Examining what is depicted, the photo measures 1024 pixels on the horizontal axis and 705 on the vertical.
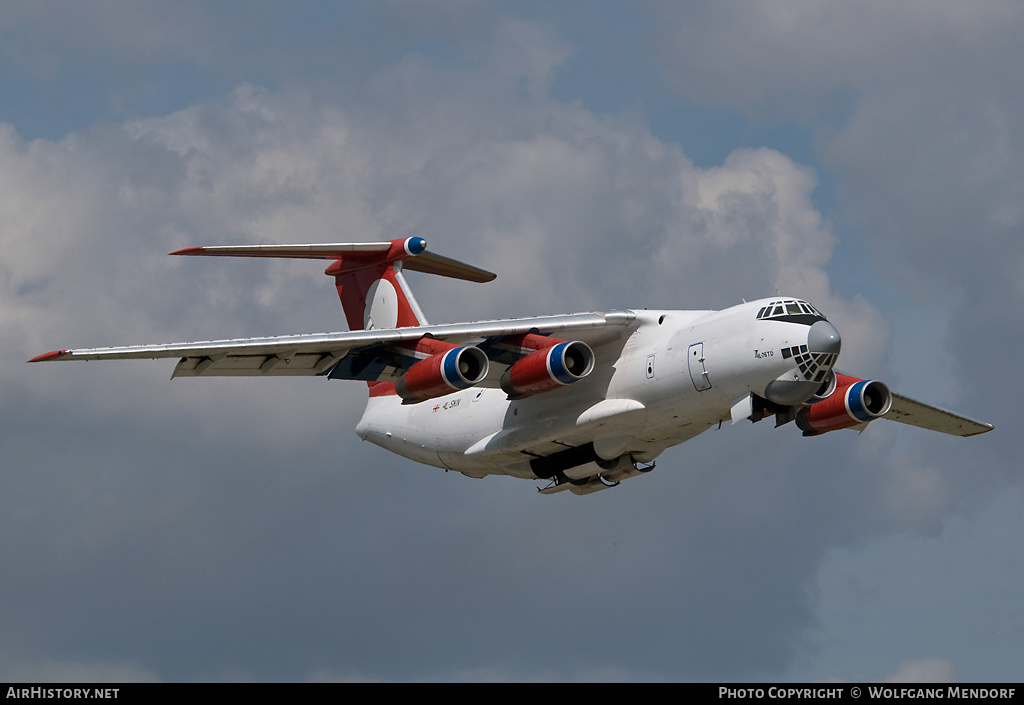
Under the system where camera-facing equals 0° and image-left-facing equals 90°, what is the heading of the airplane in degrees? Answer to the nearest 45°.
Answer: approximately 315°
